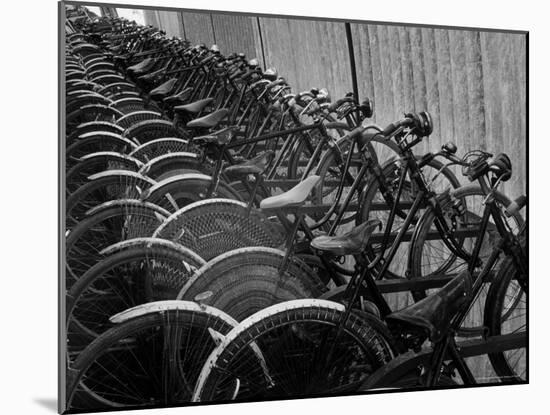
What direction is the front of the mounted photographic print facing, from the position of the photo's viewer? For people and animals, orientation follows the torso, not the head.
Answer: facing the viewer and to the right of the viewer
